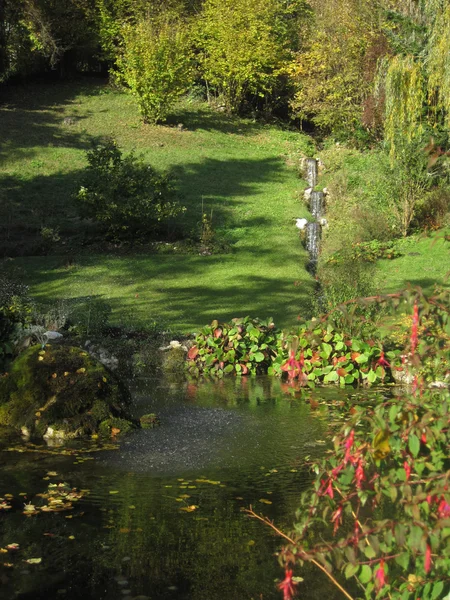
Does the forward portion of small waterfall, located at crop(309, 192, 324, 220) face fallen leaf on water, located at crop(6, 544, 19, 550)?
yes

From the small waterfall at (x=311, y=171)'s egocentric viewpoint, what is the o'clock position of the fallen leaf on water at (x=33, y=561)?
The fallen leaf on water is roughly at 12 o'clock from the small waterfall.

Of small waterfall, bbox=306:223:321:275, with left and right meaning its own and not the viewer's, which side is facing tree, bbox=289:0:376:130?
back

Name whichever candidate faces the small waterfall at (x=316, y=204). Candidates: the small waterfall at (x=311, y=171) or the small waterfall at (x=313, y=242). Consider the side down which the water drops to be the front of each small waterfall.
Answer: the small waterfall at (x=311, y=171)

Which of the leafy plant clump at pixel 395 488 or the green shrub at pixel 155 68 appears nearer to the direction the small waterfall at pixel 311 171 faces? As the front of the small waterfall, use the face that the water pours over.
the leafy plant clump

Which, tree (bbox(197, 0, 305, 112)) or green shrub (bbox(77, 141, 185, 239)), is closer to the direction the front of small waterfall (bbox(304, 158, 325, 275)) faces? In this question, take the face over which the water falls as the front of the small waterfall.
the green shrub

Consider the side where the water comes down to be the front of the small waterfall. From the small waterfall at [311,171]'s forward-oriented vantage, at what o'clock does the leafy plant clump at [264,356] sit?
The leafy plant clump is roughly at 12 o'clock from the small waterfall.

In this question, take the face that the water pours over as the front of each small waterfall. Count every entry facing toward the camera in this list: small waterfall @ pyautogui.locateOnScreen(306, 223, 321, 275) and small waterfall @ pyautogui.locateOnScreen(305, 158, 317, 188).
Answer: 2

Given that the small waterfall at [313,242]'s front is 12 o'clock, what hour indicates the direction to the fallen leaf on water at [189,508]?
The fallen leaf on water is roughly at 12 o'clock from the small waterfall.
